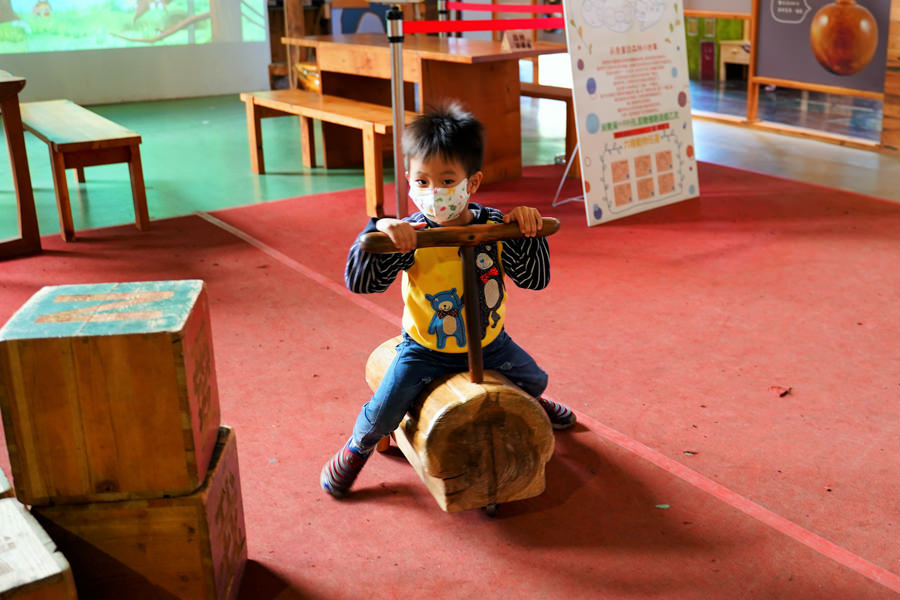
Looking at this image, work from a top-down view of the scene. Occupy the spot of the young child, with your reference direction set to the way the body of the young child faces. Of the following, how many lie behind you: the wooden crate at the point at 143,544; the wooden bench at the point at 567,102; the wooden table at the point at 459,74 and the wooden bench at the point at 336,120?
3

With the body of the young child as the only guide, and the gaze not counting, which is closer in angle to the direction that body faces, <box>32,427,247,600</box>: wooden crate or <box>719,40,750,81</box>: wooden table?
the wooden crate

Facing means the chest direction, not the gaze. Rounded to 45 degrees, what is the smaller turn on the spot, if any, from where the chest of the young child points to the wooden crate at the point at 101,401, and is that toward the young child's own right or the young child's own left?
approximately 45° to the young child's own right

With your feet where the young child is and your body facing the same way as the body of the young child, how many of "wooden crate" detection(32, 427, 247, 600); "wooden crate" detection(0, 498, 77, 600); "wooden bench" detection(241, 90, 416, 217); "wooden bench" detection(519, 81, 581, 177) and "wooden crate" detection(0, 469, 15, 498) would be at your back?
2

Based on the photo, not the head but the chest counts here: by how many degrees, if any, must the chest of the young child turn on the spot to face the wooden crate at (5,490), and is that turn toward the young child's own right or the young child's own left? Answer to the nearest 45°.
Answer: approximately 45° to the young child's own right

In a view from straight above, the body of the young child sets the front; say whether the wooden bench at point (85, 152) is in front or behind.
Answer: behind

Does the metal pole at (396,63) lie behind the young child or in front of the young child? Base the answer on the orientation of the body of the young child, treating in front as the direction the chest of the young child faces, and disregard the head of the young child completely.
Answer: behind

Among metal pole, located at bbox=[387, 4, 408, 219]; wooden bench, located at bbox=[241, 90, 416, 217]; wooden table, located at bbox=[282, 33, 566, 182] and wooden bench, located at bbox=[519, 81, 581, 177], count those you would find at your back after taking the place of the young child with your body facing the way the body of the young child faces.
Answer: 4

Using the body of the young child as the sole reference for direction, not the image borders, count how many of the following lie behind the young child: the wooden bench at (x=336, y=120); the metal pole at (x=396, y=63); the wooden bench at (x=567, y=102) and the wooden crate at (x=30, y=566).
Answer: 3

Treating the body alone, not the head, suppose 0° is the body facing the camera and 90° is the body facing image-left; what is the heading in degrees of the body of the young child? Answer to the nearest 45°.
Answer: approximately 0°

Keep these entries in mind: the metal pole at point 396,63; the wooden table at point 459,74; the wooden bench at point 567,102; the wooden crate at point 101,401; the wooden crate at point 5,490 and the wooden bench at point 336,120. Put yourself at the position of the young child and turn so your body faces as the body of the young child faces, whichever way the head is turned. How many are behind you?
4

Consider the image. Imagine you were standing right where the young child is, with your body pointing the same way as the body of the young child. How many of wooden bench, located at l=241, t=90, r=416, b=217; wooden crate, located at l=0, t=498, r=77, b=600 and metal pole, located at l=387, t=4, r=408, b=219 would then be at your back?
2

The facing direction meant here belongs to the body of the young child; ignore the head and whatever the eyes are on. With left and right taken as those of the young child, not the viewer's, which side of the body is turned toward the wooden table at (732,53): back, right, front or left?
back

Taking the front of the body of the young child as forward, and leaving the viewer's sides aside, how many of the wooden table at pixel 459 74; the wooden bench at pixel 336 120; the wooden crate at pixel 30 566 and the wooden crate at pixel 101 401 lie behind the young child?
2

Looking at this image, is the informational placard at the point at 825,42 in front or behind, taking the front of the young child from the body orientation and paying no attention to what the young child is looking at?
behind

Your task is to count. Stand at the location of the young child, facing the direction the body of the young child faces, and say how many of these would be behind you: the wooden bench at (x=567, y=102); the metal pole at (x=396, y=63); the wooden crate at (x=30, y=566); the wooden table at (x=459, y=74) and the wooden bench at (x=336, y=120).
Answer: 4

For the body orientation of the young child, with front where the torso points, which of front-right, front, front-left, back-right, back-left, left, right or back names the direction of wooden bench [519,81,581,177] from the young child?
back

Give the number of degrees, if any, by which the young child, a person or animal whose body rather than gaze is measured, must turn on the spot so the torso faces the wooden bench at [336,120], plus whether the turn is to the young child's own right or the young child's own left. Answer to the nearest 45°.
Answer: approximately 180°

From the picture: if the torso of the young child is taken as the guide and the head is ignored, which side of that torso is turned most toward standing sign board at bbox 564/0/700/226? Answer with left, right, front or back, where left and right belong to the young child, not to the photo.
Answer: back
